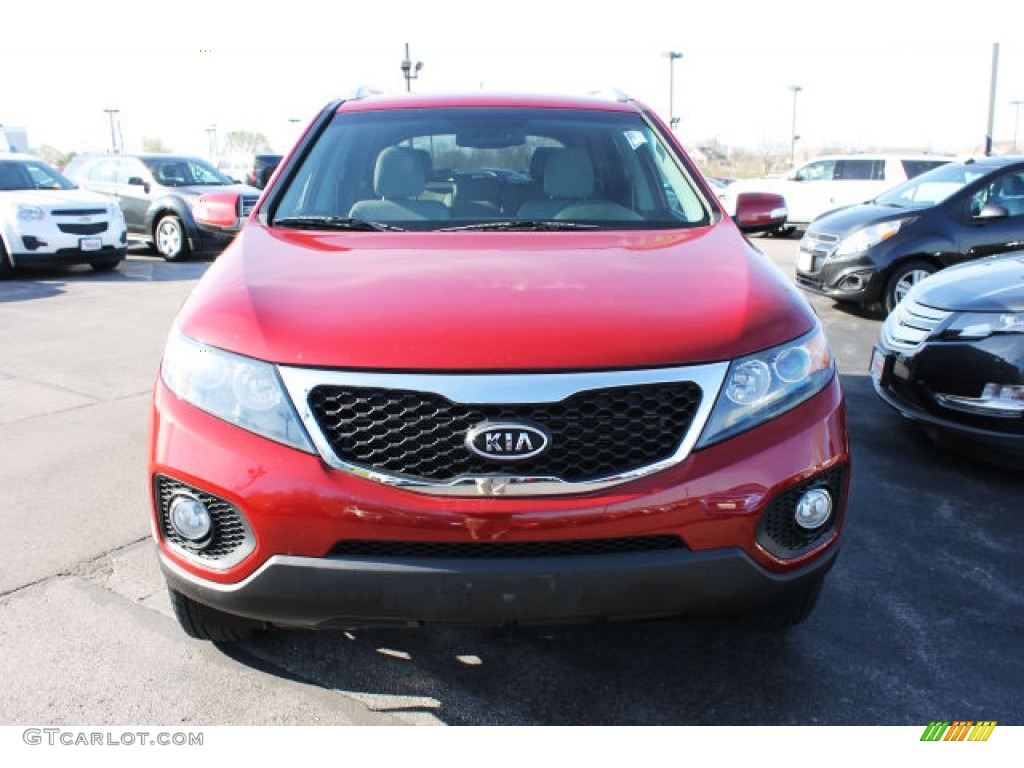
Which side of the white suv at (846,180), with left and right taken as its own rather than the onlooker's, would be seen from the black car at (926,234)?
left

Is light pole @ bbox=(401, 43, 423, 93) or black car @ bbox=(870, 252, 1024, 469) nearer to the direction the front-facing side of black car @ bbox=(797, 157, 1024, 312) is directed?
the black car

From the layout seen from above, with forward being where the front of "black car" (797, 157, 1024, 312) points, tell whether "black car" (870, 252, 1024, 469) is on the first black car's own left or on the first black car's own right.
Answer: on the first black car's own left

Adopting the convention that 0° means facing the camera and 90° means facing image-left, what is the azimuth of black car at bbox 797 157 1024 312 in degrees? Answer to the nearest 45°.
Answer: approximately 45°

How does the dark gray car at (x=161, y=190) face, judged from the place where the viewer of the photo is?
facing the viewer and to the right of the viewer

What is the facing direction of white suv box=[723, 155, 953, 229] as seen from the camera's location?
facing to the left of the viewer

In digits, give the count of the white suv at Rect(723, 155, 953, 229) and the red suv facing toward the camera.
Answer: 1

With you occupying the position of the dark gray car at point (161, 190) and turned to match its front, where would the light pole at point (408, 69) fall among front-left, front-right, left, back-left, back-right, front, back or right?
left

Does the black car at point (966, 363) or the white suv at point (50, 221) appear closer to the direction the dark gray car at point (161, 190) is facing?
the black car

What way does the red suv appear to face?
toward the camera

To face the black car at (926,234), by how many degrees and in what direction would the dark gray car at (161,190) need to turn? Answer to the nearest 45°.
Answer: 0° — it already faces it
